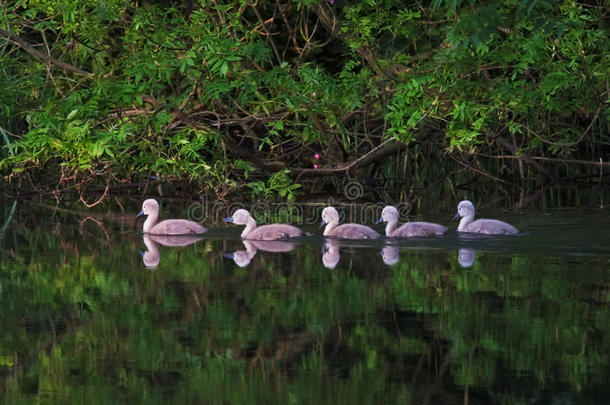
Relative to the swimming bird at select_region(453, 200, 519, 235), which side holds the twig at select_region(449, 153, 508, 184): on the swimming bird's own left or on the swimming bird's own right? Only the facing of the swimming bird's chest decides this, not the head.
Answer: on the swimming bird's own right

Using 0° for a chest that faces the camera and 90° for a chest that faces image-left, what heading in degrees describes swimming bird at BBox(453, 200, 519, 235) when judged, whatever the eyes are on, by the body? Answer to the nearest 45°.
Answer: approximately 90°

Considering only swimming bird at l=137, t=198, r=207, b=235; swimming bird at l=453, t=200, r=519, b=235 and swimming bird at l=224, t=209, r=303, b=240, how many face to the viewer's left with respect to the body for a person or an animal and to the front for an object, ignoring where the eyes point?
3

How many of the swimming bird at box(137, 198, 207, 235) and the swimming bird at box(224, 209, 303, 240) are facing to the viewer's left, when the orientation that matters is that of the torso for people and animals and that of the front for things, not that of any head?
2

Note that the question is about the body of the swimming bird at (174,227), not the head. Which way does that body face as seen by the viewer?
to the viewer's left

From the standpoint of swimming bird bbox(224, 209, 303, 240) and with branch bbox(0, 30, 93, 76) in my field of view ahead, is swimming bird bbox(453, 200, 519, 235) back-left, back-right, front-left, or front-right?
back-right

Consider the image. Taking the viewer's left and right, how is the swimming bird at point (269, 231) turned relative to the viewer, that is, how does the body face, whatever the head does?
facing to the left of the viewer

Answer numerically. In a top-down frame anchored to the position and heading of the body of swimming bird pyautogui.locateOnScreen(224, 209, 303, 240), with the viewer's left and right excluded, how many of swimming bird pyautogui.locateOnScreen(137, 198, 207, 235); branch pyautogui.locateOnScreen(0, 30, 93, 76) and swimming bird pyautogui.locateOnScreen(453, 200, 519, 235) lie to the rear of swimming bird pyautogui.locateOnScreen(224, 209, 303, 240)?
1

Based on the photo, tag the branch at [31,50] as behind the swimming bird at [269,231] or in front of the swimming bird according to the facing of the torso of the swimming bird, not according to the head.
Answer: in front

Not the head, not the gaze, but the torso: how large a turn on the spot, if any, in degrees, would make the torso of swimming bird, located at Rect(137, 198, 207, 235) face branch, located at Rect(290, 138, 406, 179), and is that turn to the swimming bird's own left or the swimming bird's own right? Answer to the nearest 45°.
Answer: approximately 135° to the swimming bird's own right

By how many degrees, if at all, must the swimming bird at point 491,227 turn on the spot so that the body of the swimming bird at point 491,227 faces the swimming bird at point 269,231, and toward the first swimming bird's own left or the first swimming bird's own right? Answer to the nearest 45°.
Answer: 0° — it already faces it
